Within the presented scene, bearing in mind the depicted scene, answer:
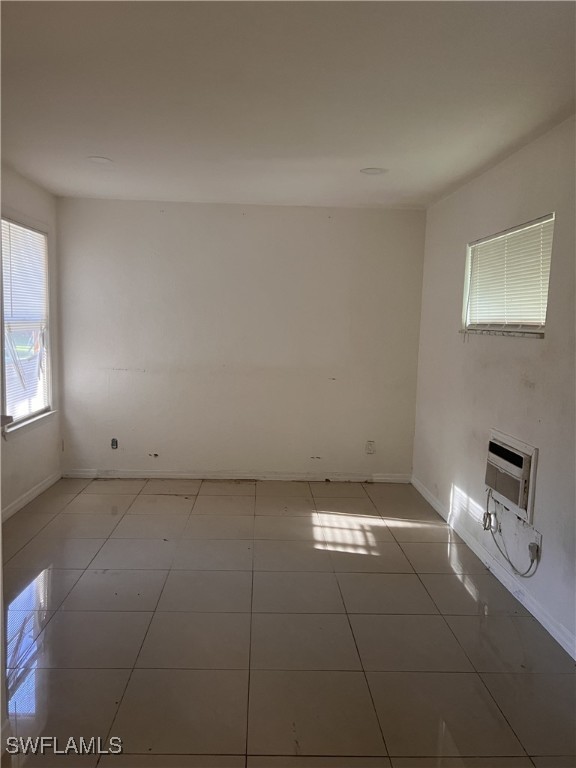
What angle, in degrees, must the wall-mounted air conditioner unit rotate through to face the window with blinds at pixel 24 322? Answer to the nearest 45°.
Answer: approximately 45° to its right

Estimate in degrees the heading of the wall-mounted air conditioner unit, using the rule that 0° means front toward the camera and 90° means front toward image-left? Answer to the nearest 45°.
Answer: approximately 45°
